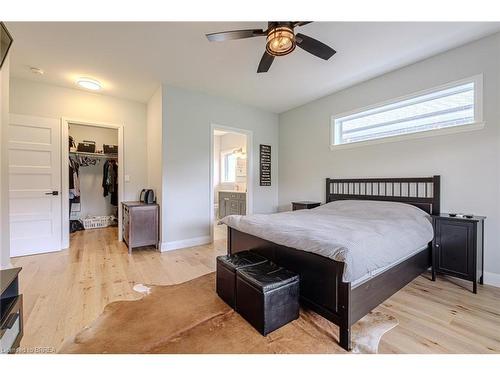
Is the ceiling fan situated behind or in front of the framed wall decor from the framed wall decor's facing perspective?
in front

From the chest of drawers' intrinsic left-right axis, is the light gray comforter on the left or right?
on its left

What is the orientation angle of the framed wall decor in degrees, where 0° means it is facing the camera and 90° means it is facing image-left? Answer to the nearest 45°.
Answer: approximately 315°

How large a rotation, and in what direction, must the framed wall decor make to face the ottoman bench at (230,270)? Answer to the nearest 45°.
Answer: approximately 45° to its right

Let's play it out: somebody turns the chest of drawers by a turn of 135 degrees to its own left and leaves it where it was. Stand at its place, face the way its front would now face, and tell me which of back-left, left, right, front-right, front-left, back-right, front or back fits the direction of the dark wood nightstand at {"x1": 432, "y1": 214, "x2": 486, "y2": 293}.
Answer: front

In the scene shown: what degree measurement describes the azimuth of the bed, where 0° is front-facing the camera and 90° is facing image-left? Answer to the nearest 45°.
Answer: approximately 45°

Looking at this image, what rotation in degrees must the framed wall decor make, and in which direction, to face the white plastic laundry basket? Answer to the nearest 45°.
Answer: approximately 135° to its right

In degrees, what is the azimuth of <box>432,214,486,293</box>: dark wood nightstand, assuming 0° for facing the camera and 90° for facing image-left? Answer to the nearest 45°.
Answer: approximately 45°
